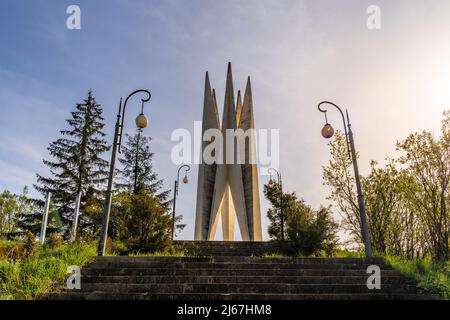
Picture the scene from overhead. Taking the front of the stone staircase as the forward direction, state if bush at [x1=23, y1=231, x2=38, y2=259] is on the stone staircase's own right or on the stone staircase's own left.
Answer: on the stone staircase's own right

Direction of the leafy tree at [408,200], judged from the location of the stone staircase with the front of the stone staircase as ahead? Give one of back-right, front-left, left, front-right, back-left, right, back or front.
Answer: back-left

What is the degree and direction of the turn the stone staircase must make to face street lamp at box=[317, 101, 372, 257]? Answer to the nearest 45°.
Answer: approximately 135° to its left

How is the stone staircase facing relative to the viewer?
toward the camera

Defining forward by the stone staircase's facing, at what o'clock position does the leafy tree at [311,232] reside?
The leafy tree is roughly at 7 o'clock from the stone staircase.

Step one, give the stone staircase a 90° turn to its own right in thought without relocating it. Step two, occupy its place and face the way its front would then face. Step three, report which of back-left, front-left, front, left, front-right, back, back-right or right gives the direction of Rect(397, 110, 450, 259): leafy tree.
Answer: back-right

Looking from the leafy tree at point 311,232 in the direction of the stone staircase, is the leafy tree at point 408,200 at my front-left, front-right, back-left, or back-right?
back-left

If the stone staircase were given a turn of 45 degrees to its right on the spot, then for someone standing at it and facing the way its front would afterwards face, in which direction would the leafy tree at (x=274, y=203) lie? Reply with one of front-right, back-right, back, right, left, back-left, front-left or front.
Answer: back-right
